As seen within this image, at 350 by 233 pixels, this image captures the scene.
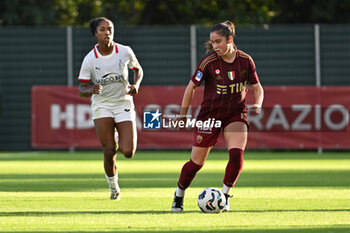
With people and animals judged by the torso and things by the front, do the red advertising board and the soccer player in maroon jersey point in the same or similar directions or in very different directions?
same or similar directions

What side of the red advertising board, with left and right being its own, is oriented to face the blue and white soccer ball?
front

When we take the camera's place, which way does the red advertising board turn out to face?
facing the viewer

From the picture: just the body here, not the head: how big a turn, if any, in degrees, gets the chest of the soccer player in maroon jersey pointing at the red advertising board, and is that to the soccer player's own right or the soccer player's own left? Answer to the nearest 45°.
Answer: approximately 180°

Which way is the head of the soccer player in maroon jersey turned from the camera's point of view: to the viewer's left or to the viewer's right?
to the viewer's left

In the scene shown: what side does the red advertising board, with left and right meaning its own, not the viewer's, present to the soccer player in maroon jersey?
front

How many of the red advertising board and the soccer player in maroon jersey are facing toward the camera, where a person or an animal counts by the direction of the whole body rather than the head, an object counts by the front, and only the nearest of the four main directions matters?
2

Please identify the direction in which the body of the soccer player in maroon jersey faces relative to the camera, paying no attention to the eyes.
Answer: toward the camera
